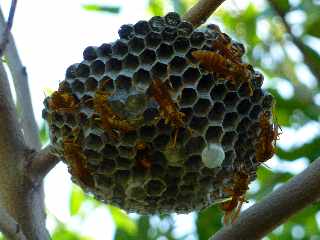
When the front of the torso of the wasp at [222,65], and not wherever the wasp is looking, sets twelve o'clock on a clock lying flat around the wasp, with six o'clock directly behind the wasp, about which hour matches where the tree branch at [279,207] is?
The tree branch is roughly at 2 o'clock from the wasp.

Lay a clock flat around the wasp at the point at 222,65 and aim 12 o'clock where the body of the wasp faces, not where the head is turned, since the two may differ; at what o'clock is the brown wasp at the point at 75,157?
The brown wasp is roughly at 5 o'clock from the wasp.

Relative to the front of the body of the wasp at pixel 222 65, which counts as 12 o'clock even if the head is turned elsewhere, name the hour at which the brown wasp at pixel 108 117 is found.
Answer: The brown wasp is roughly at 5 o'clock from the wasp.

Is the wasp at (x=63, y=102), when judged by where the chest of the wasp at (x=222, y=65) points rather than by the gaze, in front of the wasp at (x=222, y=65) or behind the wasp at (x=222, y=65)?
behind

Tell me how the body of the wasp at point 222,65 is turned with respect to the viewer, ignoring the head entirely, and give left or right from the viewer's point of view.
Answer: facing to the right of the viewer
